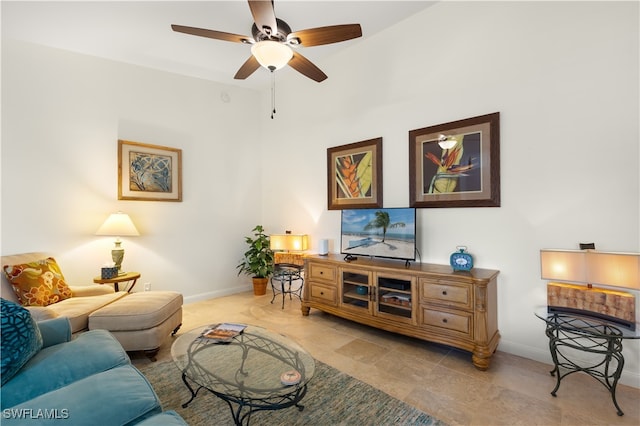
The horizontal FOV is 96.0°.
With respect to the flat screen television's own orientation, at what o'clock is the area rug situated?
The area rug is roughly at 11 o'clock from the flat screen television.

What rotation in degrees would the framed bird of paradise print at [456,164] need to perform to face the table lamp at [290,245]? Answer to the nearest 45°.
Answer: approximately 45° to its right

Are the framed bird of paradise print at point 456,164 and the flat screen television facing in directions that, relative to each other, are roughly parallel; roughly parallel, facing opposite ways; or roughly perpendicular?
roughly parallel

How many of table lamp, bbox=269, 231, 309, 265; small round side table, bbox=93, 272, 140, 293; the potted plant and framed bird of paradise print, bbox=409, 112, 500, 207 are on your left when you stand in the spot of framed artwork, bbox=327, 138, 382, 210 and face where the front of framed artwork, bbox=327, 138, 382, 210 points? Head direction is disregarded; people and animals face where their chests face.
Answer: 1

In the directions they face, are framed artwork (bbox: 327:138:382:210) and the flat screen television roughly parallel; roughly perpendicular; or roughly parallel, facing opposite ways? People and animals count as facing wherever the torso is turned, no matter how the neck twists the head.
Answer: roughly parallel

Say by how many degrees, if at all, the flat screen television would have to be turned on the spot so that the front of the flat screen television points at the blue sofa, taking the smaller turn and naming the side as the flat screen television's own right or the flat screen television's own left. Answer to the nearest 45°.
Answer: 0° — it already faces it

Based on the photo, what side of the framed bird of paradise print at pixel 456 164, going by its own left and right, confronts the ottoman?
front

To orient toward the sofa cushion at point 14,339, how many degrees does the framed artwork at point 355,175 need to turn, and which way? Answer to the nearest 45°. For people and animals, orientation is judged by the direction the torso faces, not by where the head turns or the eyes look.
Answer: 0° — it already faces it

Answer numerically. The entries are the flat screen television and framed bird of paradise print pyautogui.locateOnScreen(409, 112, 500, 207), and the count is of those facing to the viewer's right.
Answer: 0

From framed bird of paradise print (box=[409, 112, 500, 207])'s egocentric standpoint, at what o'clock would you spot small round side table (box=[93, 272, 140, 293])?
The small round side table is roughly at 1 o'clock from the framed bird of paradise print.

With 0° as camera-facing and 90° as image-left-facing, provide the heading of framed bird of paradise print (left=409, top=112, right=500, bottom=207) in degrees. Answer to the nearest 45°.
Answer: approximately 45°

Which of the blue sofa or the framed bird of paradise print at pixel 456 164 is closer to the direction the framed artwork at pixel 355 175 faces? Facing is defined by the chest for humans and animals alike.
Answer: the blue sofa

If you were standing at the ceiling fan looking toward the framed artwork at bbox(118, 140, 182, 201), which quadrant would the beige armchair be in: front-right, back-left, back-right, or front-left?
front-left

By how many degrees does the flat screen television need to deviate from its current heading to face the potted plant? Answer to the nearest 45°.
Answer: approximately 90° to its right

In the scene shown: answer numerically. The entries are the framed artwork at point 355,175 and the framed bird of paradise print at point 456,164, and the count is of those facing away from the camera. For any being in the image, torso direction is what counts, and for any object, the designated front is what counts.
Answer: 0

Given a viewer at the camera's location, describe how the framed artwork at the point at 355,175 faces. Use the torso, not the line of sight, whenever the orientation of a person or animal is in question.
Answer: facing the viewer and to the left of the viewer
